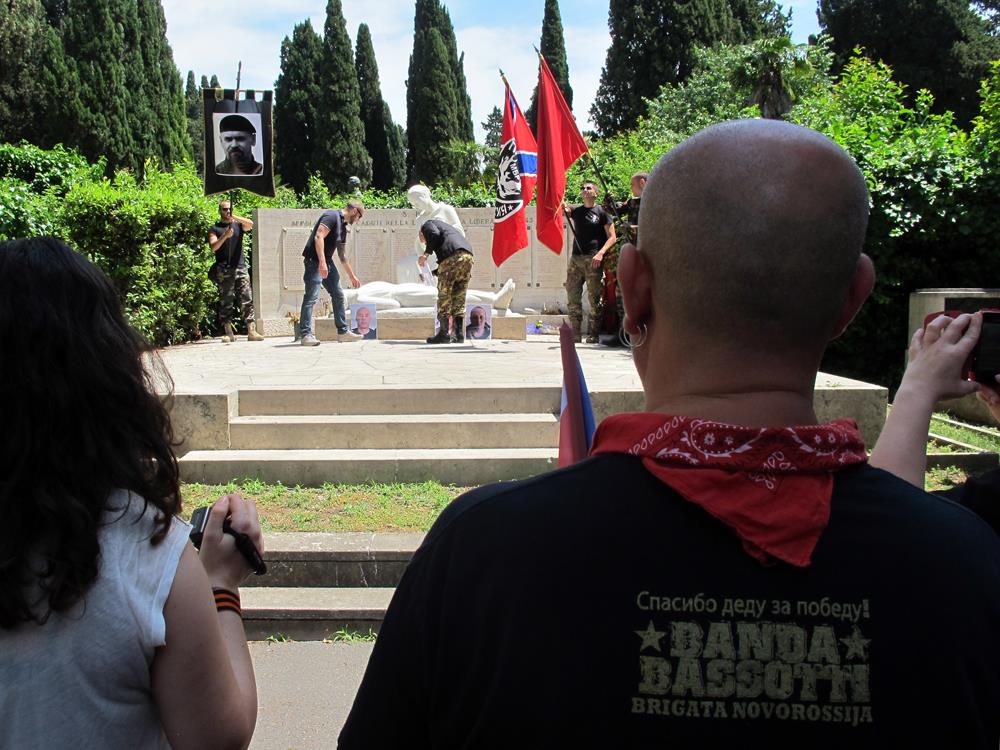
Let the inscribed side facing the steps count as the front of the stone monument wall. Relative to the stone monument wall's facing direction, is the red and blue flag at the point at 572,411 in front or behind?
in front

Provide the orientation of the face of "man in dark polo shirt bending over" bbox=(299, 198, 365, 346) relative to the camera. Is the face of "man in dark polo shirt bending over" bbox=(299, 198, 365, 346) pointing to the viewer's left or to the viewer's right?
to the viewer's right

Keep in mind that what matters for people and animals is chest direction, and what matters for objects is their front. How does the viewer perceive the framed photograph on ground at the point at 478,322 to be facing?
facing the viewer

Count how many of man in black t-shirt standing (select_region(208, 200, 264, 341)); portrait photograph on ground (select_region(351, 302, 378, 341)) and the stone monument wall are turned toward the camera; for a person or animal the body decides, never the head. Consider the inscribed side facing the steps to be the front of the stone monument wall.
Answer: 3

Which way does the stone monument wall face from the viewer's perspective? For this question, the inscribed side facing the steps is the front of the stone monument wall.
toward the camera

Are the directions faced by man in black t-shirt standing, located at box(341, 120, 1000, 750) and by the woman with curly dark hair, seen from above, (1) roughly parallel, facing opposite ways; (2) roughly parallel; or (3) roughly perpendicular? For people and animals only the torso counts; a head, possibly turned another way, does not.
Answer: roughly parallel

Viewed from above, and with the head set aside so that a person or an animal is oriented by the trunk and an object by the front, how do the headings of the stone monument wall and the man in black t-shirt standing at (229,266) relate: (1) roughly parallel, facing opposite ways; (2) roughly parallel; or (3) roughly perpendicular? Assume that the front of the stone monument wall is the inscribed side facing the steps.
roughly parallel

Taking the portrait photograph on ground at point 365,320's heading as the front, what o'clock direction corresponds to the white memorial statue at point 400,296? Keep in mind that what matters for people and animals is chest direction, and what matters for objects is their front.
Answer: The white memorial statue is roughly at 7 o'clock from the portrait photograph on ground.

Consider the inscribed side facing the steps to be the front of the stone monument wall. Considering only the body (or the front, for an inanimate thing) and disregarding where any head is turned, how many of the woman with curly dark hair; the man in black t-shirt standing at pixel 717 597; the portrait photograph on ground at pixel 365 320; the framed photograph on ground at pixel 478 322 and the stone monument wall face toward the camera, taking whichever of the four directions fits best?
3

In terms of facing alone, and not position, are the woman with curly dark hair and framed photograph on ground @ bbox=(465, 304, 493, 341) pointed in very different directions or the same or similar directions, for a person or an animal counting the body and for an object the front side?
very different directions

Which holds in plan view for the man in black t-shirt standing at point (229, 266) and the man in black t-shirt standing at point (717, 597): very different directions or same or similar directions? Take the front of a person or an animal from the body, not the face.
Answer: very different directions

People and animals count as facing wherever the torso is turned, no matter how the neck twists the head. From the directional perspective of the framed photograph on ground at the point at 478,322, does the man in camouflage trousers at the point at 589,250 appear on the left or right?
on its left

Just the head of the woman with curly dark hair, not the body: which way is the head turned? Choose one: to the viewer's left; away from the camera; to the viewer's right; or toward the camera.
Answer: away from the camera

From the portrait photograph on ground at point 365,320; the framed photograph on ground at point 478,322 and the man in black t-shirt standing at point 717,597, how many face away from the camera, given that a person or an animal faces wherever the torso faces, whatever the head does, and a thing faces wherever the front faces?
1

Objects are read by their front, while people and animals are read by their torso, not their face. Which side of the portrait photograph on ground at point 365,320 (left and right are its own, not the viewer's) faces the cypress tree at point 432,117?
back

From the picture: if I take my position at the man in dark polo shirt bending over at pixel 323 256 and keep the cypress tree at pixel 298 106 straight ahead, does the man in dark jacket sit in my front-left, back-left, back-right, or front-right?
back-right

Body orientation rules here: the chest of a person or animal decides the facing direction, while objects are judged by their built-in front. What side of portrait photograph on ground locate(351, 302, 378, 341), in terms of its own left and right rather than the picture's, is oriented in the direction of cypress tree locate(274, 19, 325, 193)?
back

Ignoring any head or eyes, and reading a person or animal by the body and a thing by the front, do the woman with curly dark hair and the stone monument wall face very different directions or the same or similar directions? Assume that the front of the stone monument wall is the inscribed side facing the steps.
very different directions

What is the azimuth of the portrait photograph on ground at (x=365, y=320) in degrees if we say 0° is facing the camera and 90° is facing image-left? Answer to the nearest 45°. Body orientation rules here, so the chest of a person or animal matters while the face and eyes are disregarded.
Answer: approximately 0°

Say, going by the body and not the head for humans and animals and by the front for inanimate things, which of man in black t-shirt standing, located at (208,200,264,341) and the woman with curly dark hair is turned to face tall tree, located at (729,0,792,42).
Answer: the woman with curly dark hair

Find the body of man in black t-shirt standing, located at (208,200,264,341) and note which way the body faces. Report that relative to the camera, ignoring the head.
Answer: toward the camera

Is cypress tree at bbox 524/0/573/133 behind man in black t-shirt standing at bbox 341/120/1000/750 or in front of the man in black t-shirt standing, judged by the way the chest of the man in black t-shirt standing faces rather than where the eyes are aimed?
in front
